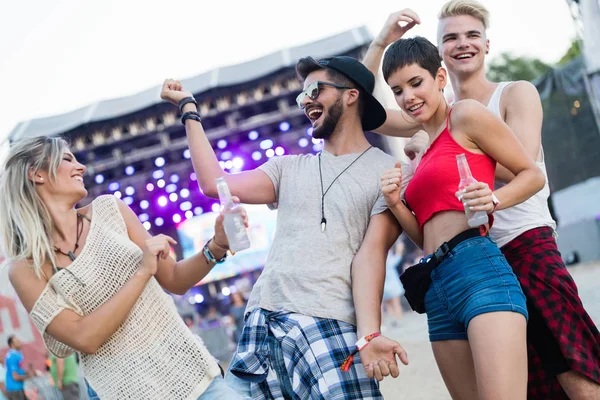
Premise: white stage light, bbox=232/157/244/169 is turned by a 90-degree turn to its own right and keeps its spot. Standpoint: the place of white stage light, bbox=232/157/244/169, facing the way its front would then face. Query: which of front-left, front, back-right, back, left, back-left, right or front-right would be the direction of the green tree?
back-right

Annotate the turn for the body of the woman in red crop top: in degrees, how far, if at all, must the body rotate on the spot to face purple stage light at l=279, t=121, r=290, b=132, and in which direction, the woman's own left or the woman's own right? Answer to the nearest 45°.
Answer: approximately 135° to the woman's own right

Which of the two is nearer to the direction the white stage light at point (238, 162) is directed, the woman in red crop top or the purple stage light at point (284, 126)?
the woman in red crop top

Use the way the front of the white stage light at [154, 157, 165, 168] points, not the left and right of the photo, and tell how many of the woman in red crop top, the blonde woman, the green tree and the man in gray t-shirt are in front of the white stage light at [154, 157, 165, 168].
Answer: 3

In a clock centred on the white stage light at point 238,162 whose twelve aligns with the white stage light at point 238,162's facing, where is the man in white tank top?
The man in white tank top is roughly at 12 o'clock from the white stage light.

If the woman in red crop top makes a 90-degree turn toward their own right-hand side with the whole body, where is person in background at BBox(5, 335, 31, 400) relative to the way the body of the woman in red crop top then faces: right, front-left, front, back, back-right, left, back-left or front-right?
front

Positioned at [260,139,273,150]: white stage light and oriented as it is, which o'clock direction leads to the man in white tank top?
The man in white tank top is roughly at 12 o'clock from the white stage light.

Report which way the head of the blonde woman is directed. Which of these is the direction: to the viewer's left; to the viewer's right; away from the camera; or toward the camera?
to the viewer's right

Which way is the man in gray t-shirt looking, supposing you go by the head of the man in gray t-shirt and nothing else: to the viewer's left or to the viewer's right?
to the viewer's left

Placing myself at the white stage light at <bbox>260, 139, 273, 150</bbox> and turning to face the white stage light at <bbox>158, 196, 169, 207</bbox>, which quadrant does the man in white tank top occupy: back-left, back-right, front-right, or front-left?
back-left

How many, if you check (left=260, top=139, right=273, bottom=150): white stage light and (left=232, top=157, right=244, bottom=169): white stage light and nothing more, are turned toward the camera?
2
